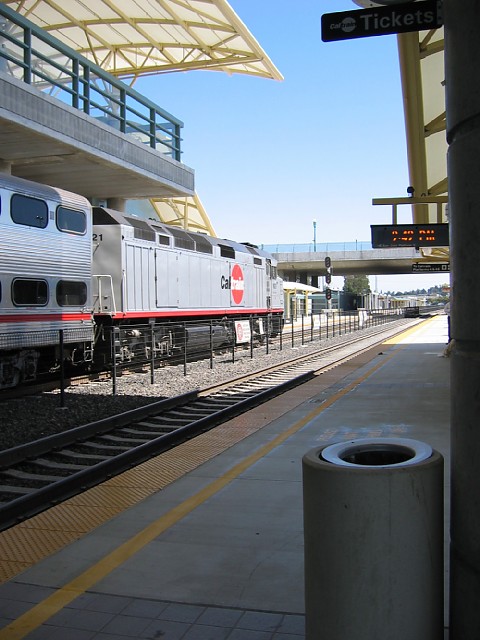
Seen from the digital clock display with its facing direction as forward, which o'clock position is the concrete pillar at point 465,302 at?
The concrete pillar is roughly at 12 o'clock from the digital clock display.

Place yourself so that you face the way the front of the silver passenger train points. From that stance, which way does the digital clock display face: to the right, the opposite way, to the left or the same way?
the opposite way

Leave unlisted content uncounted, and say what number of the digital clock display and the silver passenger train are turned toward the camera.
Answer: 1

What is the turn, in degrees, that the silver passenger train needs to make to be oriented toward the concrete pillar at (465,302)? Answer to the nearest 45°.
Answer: approximately 135° to its right

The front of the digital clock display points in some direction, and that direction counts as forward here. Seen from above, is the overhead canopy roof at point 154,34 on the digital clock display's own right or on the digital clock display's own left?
on the digital clock display's own right

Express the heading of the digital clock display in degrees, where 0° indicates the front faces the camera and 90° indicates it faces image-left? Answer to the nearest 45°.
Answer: approximately 0°

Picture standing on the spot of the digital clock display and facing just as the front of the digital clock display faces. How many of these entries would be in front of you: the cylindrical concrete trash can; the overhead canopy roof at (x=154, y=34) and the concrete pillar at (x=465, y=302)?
2

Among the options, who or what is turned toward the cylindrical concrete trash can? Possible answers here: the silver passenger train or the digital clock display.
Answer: the digital clock display

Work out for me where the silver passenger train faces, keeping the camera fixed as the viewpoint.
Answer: facing away from the viewer and to the right of the viewer

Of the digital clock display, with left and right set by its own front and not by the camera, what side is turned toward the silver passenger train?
right

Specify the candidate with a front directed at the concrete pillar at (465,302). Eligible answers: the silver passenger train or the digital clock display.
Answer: the digital clock display
